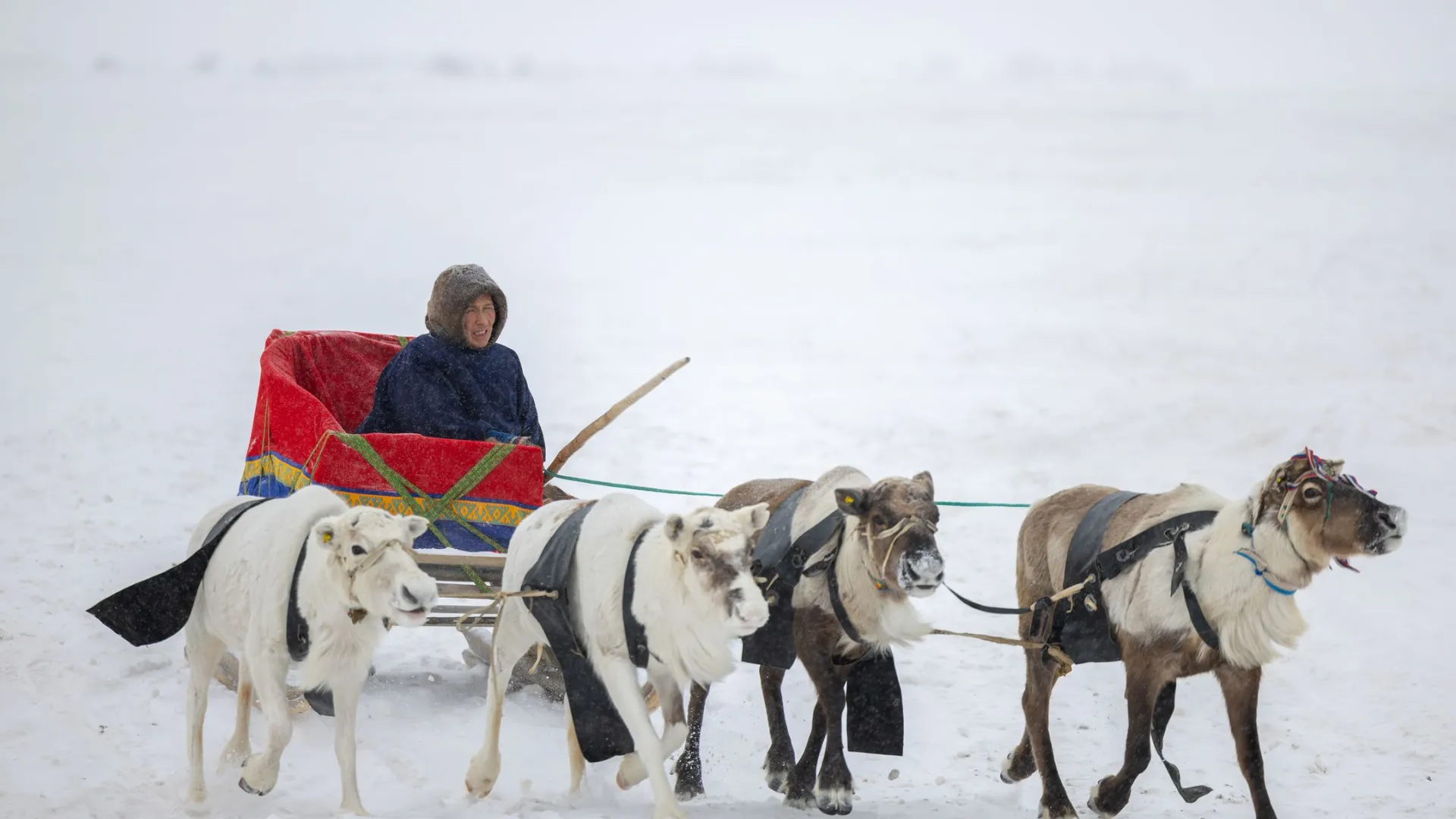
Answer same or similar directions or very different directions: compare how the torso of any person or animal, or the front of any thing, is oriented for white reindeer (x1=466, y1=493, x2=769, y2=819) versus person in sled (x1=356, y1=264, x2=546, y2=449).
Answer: same or similar directions

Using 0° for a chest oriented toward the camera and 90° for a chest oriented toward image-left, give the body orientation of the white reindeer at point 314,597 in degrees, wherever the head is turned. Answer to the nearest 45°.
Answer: approximately 315°

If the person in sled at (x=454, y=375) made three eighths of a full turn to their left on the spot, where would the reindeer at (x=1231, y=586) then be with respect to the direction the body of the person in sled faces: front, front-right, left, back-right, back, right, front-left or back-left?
back-right

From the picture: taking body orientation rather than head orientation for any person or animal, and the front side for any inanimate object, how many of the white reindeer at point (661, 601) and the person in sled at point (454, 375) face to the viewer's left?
0

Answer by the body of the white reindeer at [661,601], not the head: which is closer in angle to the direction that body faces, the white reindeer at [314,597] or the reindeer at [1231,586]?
the reindeer

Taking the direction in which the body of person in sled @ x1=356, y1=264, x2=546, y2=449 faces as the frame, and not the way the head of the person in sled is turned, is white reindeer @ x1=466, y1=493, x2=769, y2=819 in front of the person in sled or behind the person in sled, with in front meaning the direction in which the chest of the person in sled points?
in front

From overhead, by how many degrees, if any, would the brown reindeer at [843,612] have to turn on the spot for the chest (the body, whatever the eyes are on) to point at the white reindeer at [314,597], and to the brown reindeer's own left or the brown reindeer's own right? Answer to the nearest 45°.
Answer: approximately 135° to the brown reindeer's own right

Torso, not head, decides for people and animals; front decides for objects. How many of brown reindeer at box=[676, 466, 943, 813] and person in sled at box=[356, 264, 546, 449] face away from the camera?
0

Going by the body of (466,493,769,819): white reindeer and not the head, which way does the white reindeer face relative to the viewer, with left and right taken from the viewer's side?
facing the viewer and to the right of the viewer

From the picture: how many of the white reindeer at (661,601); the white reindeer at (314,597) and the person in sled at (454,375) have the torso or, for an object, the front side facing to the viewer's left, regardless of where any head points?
0

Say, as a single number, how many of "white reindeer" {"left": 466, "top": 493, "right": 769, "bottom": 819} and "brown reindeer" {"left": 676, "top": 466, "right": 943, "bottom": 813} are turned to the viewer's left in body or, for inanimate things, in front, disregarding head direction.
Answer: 0

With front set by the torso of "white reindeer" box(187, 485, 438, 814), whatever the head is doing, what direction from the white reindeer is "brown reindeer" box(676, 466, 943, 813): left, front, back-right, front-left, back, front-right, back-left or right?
front-left

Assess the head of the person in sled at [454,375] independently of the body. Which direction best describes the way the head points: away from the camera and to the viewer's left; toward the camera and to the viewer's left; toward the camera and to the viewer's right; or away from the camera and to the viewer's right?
toward the camera and to the viewer's right

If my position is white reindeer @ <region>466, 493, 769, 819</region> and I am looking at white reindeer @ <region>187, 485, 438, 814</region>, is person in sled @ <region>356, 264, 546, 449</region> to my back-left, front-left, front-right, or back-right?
front-right

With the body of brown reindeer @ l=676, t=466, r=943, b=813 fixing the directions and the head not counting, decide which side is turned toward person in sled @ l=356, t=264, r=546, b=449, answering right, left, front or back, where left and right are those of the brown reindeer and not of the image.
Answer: back
